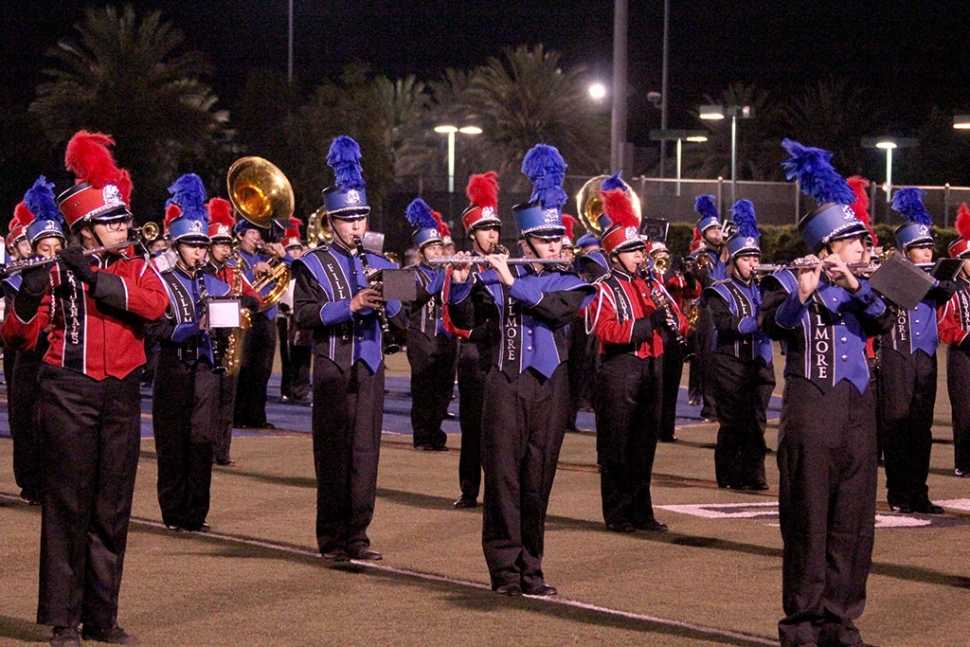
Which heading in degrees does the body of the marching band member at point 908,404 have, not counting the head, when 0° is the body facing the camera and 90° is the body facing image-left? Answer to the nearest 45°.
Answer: approximately 315°

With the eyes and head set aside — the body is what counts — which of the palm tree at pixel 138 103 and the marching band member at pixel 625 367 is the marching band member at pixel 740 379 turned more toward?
the marching band member

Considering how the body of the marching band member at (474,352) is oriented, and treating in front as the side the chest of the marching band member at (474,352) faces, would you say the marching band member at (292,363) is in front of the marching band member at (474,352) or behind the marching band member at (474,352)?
behind

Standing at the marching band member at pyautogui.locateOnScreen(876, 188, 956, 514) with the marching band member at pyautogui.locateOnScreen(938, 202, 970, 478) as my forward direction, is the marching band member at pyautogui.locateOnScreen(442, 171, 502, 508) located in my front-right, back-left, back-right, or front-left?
back-left

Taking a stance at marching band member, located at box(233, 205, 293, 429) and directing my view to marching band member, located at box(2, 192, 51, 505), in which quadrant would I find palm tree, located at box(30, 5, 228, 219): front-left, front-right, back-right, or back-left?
back-right

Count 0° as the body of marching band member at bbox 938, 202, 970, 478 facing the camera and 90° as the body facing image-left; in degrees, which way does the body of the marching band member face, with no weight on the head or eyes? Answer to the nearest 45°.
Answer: approximately 315°
